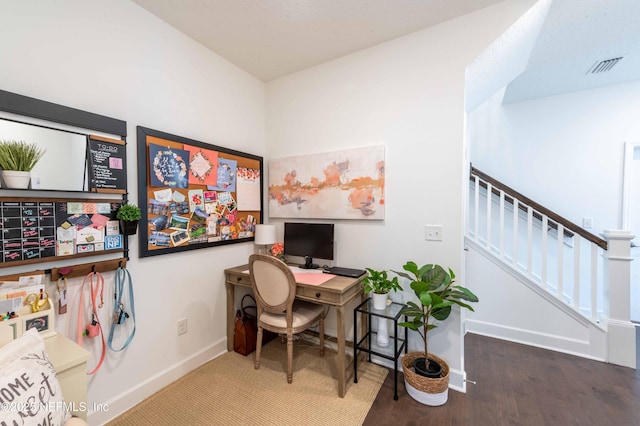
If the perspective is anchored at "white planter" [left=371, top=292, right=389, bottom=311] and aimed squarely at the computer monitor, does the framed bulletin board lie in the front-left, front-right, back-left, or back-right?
front-left

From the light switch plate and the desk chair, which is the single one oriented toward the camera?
the light switch plate

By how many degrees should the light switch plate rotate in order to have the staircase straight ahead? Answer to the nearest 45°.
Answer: approximately 135° to its left

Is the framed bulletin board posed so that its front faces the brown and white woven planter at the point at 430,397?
yes

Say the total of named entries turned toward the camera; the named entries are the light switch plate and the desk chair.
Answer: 1

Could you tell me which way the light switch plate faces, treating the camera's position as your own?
facing the viewer

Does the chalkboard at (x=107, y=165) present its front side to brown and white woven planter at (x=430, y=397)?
yes

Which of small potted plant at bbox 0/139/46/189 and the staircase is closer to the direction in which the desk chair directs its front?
the staircase

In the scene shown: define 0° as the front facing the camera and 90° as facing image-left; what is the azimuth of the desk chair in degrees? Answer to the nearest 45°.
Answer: approximately 225°
